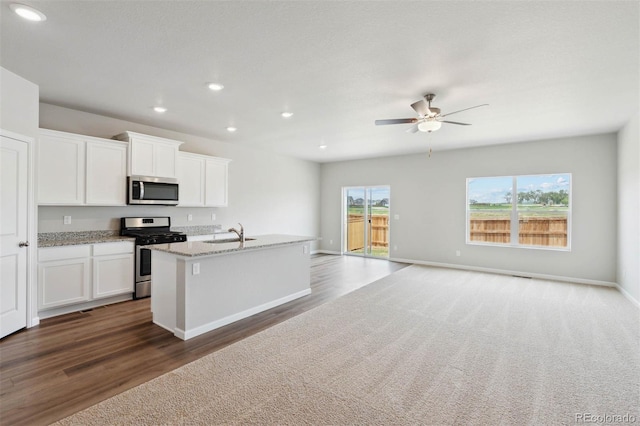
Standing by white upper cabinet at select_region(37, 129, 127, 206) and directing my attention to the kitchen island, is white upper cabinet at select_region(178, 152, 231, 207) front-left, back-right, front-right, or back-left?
front-left

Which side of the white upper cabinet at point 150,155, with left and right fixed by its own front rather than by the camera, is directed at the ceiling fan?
front

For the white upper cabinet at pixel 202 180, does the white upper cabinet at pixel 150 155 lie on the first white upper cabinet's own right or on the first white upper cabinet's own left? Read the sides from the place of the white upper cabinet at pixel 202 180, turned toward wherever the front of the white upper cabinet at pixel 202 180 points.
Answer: on the first white upper cabinet's own right

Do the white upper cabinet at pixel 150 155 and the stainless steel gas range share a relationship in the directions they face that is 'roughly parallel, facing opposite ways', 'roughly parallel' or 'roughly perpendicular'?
roughly parallel

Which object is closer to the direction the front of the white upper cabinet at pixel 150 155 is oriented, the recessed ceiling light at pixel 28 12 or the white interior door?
the recessed ceiling light

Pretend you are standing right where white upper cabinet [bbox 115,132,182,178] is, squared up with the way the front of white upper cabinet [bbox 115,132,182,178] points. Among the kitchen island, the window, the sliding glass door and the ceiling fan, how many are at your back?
0

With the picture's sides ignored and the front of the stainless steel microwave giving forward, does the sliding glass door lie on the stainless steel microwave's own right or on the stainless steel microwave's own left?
on the stainless steel microwave's own left

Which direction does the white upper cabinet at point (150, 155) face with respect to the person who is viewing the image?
facing the viewer and to the right of the viewer

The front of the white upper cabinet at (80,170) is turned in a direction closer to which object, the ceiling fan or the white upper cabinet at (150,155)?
the ceiling fan

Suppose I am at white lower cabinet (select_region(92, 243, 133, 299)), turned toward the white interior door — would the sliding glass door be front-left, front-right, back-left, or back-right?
back-left

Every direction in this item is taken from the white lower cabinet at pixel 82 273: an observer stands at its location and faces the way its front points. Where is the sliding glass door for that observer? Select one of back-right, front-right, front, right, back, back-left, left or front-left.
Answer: front-left

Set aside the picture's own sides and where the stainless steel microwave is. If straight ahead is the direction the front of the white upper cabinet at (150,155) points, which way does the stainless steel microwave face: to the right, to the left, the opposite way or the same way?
the same way

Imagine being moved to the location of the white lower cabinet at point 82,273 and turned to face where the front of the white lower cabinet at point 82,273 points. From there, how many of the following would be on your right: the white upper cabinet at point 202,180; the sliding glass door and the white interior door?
1

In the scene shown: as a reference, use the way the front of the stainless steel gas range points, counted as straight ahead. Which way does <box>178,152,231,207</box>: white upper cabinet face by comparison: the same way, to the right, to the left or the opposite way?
the same way

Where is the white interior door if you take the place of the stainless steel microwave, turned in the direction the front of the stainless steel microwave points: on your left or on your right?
on your right

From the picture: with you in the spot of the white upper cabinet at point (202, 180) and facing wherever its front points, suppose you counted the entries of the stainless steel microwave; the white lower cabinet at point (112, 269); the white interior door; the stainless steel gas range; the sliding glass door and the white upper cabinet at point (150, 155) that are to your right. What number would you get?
5

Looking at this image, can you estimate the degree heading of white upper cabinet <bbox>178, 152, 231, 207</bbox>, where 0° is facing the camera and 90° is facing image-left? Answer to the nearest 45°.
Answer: approximately 315°

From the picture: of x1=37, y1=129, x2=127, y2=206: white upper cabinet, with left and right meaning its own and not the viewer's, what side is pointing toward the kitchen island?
front
